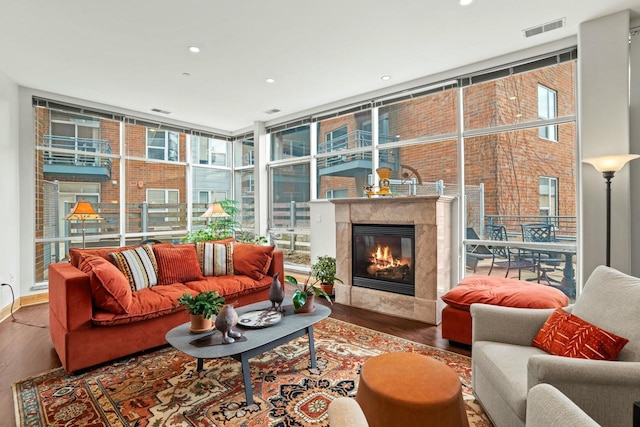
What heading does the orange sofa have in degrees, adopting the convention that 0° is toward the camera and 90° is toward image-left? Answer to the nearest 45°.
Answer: approximately 315°

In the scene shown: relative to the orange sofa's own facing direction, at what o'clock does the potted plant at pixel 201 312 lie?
The potted plant is roughly at 12 o'clock from the orange sofa.

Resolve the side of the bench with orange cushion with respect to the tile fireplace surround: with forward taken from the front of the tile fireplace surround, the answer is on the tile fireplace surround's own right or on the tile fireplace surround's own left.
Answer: on the tile fireplace surround's own left

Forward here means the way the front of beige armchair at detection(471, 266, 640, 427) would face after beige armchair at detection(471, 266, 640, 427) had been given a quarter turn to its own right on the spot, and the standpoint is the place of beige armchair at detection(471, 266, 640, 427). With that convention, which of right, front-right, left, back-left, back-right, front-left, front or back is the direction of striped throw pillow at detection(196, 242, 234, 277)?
front-left

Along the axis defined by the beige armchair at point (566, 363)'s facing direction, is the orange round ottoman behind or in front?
in front

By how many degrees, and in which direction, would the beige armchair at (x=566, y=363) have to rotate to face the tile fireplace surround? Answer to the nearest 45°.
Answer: approximately 90° to its right

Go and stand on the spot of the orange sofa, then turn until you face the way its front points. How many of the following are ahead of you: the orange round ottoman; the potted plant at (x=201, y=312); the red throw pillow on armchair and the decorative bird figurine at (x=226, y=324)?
4

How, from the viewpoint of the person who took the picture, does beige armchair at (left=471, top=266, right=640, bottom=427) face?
facing the viewer and to the left of the viewer

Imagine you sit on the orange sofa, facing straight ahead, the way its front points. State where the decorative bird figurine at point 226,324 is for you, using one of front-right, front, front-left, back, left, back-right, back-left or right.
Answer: front

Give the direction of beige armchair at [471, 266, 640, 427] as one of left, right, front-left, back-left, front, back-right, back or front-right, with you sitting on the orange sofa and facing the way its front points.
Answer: front

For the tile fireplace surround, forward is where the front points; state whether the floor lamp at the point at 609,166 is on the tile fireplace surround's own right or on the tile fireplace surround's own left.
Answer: on the tile fireplace surround's own left

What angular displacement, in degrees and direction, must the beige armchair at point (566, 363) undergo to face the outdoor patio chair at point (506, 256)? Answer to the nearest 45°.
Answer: approximately 135° to its right
